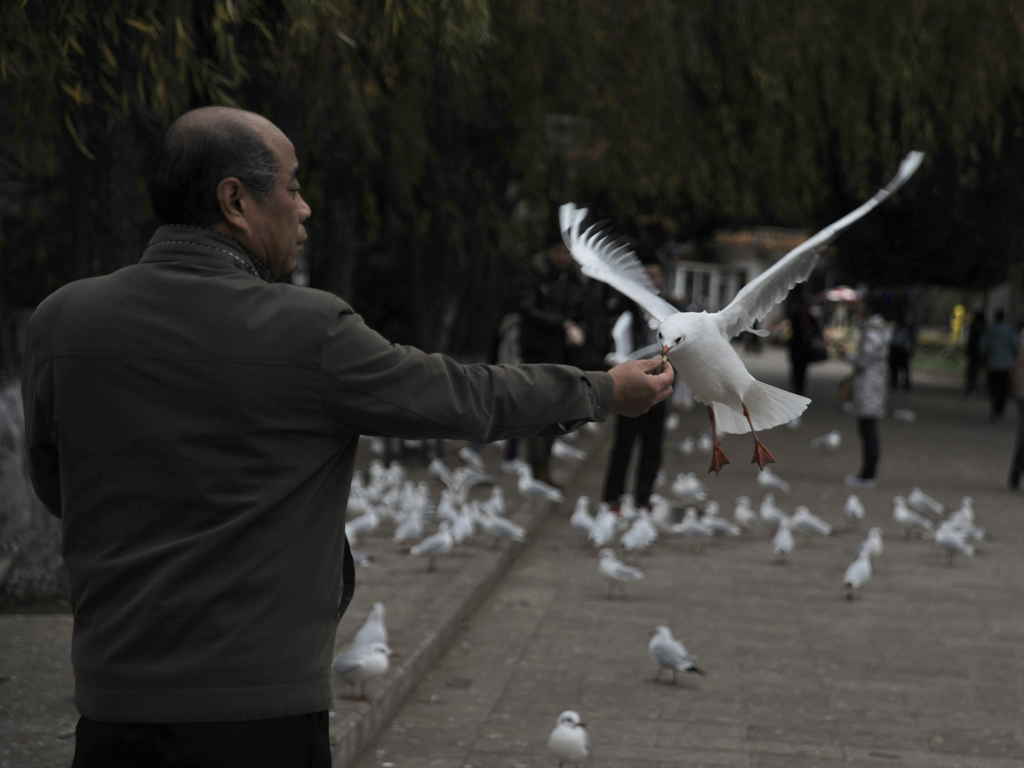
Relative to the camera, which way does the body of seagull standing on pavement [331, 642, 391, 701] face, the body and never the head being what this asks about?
to the viewer's right

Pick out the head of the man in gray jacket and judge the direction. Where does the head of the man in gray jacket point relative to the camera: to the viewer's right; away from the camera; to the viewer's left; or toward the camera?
to the viewer's right

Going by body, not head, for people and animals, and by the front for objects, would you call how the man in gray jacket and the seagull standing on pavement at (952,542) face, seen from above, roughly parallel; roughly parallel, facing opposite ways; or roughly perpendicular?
roughly perpendicular

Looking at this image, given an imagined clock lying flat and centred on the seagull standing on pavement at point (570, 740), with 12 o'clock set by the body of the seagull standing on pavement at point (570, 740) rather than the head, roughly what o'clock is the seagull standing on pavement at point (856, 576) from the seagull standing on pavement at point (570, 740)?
the seagull standing on pavement at point (856, 576) is roughly at 7 o'clock from the seagull standing on pavement at point (570, 740).

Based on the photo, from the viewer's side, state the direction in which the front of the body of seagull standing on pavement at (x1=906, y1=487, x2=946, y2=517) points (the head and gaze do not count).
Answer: to the viewer's left

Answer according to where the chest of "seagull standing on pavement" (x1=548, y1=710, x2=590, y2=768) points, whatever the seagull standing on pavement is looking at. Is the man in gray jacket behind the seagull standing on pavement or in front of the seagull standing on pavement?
in front

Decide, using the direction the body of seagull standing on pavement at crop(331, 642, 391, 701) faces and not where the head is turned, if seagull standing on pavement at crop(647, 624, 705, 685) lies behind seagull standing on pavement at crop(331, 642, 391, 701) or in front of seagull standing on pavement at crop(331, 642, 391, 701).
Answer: in front

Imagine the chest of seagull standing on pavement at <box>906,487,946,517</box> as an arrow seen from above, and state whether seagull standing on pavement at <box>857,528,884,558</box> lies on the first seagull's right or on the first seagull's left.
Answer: on the first seagull's left
